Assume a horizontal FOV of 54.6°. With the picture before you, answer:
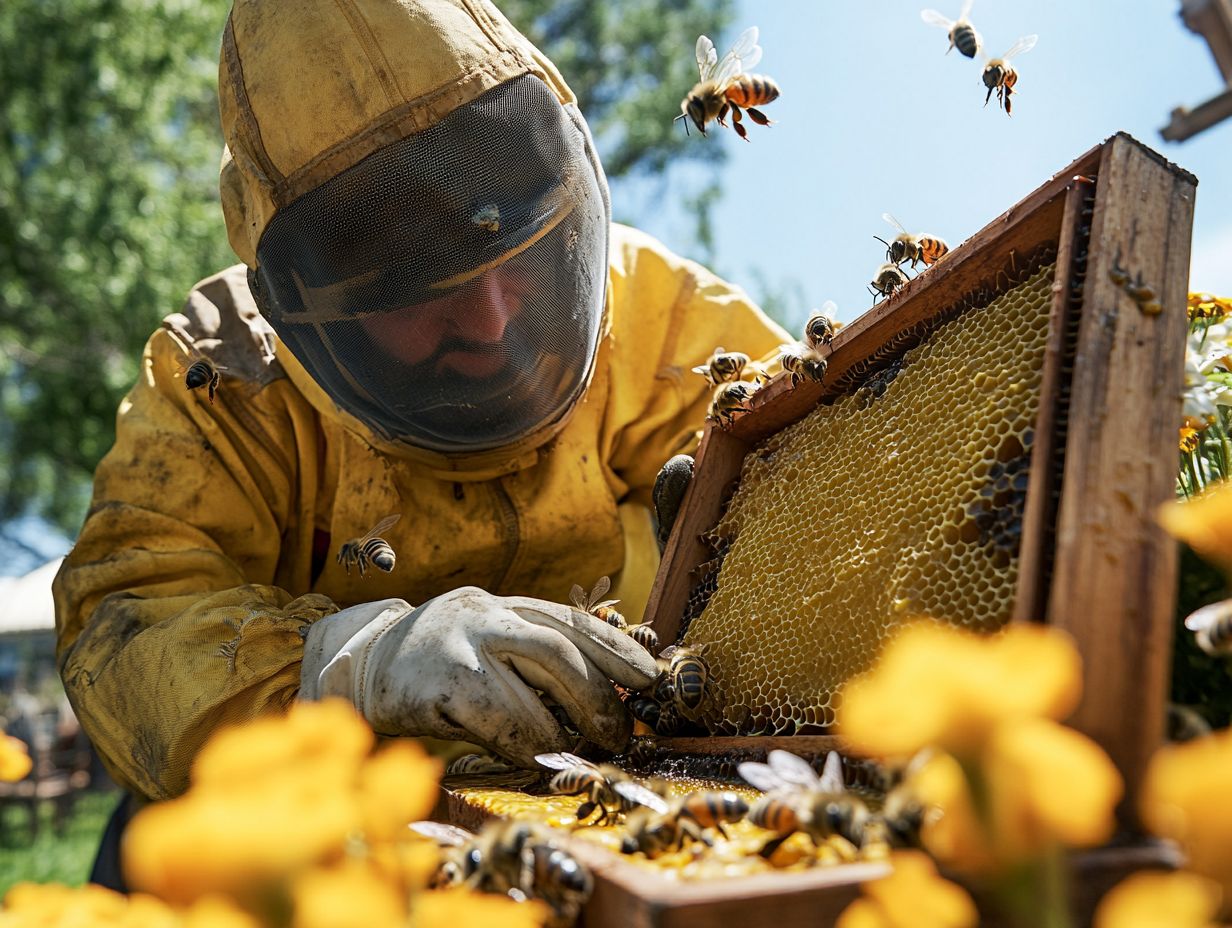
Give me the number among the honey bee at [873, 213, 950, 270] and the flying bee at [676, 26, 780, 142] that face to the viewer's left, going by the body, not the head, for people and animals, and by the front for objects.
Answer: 2

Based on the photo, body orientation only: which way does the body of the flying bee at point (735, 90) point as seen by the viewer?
to the viewer's left

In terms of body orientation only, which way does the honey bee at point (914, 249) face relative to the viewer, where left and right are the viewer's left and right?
facing to the left of the viewer

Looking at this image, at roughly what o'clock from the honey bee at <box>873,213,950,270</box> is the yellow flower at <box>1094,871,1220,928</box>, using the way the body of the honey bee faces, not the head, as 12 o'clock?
The yellow flower is roughly at 9 o'clock from the honey bee.

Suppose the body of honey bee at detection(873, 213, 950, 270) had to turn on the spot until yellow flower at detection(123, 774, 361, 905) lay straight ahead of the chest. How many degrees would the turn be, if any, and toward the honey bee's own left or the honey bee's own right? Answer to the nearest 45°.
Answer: approximately 90° to the honey bee's own left
